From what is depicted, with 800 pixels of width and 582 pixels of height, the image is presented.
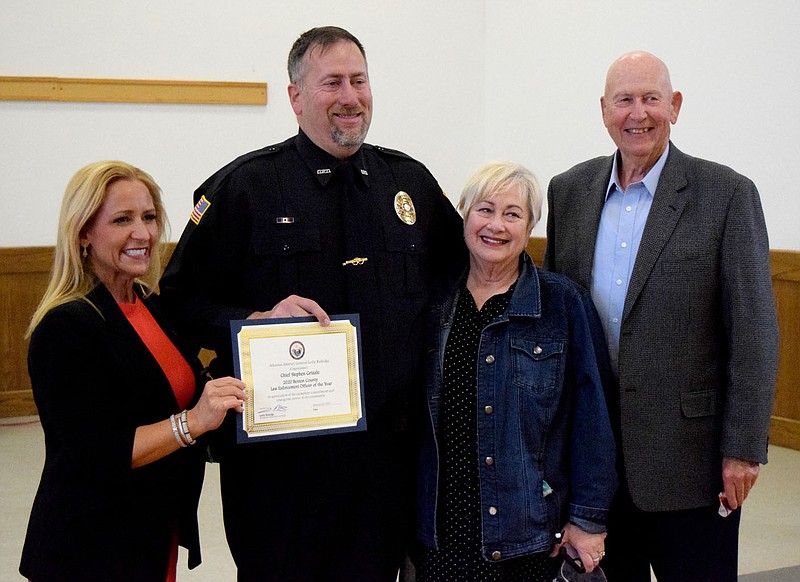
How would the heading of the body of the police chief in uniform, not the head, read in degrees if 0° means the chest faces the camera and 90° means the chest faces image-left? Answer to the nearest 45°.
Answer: approximately 315°

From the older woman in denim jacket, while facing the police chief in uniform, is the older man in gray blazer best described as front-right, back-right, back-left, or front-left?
back-right

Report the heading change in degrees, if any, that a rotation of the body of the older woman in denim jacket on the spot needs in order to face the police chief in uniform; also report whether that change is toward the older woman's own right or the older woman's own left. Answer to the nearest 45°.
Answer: approximately 45° to the older woman's own right

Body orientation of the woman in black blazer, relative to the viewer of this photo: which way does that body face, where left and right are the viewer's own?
facing the viewer and to the right of the viewer

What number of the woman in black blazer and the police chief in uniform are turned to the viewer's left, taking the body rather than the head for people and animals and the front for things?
0

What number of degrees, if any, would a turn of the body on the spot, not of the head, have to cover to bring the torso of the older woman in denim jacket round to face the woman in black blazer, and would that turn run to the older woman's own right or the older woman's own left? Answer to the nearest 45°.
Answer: approximately 45° to the older woman's own right

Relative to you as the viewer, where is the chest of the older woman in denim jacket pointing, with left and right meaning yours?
facing the viewer and to the left of the viewer

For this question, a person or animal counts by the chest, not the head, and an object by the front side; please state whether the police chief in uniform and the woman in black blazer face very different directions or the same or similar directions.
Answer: same or similar directions

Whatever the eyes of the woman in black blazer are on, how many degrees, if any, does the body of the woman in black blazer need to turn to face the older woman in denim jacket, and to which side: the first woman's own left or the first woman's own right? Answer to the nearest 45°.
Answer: approximately 45° to the first woman's own left

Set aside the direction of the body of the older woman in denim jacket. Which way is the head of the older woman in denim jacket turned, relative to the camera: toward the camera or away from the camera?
toward the camera

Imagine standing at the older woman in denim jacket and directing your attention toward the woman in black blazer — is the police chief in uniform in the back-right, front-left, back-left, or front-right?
front-right
